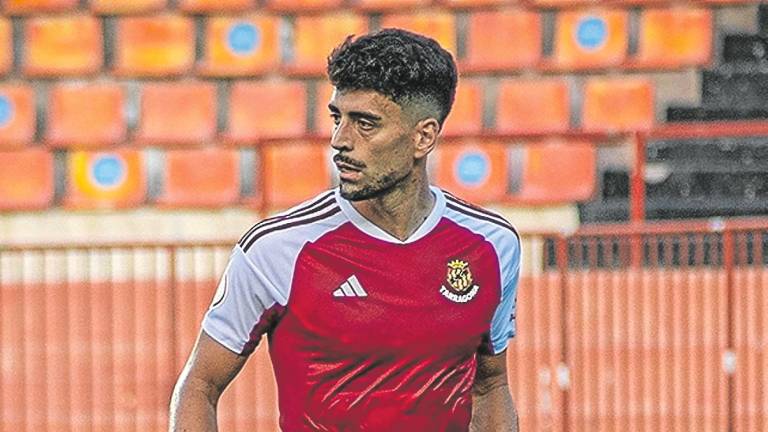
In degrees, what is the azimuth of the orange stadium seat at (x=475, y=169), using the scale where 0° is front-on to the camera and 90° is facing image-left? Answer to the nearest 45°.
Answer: approximately 0°

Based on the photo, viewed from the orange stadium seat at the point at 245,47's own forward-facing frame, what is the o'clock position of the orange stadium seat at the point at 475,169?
the orange stadium seat at the point at 475,169 is roughly at 10 o'clock from the orange stadium seat at the point at 245,47.

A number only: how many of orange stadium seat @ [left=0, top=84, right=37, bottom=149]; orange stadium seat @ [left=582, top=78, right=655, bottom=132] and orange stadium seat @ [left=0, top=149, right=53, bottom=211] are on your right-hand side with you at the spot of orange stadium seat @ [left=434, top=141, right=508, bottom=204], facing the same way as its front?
2

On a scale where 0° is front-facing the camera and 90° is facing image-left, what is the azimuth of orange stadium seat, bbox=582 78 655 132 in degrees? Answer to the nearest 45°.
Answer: approximately 0°

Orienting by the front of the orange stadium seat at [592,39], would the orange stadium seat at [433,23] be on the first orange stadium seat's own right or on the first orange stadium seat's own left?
on the first orange stadium seat's own right

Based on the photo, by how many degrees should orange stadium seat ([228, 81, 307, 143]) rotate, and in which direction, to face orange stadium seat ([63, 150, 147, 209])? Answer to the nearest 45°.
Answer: approximately 90° to its right

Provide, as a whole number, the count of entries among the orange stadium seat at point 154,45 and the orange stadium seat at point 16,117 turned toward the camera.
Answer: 2

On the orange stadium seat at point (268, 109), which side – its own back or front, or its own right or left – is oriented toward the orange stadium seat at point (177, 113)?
right

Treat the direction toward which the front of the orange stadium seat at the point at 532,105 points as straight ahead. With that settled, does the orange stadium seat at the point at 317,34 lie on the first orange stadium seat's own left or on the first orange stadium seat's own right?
on the first orange stadium seat's own right

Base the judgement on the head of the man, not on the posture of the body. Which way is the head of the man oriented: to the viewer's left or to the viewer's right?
to the viewer's left
